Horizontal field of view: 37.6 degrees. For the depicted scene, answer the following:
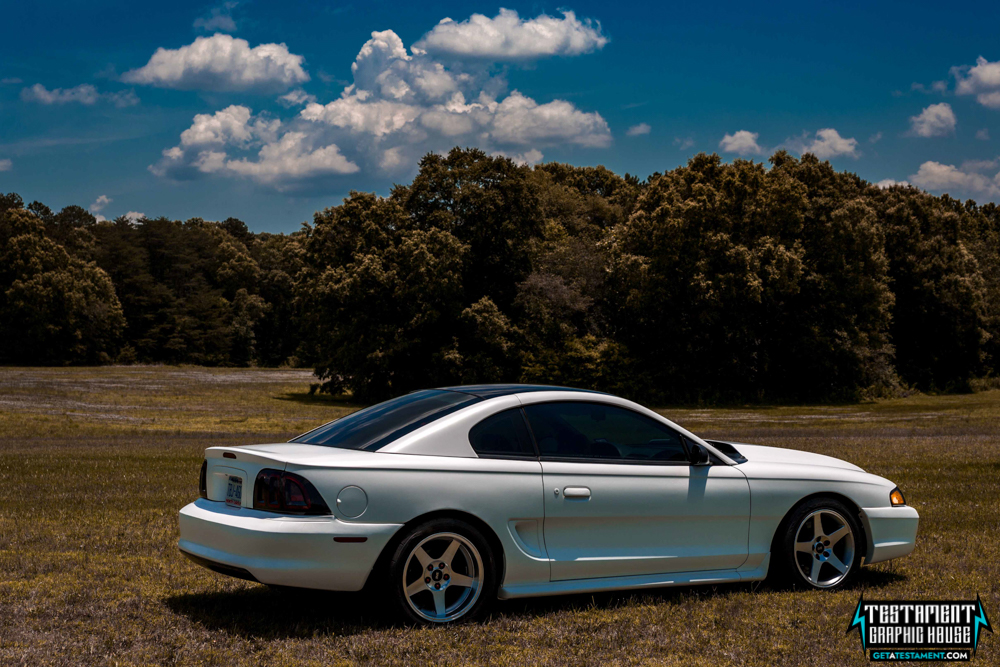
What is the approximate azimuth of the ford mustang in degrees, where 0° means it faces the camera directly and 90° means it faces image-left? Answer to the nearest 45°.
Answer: approximately 225°
